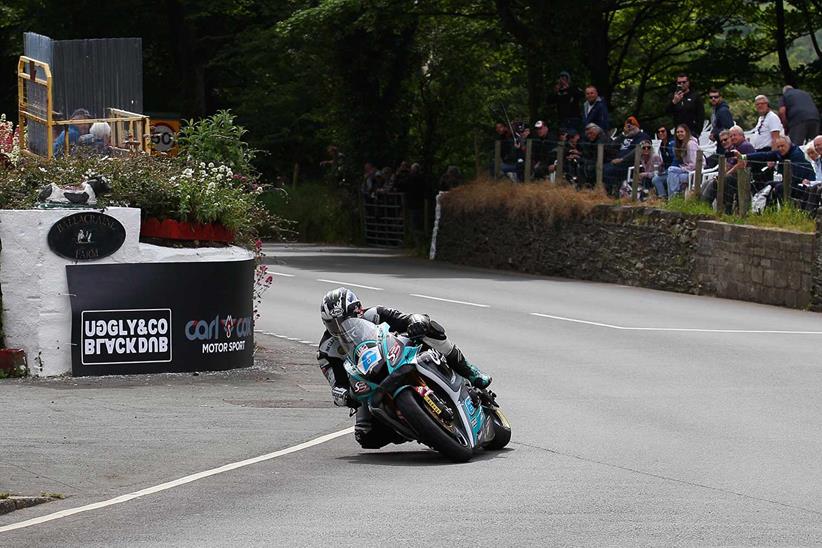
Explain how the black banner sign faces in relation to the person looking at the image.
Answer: facing the viewer

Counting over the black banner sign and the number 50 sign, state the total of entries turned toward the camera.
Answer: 2

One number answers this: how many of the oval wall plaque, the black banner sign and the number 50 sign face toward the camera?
3

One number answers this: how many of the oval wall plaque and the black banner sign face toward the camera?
2

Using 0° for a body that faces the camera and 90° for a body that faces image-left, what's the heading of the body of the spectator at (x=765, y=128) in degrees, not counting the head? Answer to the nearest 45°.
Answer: approximately 45°

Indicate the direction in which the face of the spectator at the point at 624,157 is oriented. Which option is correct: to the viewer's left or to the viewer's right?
to the viewer's left

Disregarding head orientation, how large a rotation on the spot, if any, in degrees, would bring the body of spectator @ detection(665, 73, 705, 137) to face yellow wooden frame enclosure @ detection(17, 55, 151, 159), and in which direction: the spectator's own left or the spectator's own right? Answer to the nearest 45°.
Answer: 0° — they already face it

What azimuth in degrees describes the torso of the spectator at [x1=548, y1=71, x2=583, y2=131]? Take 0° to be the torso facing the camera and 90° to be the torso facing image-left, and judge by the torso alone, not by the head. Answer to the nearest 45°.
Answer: approximately 45°

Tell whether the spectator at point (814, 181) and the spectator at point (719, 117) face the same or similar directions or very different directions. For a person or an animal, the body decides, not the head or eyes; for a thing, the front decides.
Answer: same or similar directions

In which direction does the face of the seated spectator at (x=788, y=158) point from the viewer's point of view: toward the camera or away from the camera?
toward the camera

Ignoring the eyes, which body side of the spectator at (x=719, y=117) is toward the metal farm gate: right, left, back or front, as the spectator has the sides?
right

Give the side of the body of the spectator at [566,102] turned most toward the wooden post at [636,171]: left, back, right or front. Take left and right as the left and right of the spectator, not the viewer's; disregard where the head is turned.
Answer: left

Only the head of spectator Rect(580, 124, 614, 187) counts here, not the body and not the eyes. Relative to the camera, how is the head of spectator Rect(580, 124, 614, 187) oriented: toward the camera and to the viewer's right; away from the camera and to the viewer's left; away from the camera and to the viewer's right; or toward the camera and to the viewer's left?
toward the camera and to the viewer's left

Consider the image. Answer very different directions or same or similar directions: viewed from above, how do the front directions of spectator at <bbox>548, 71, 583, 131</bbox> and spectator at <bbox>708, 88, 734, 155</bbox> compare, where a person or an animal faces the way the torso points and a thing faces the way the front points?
same or similar directions
